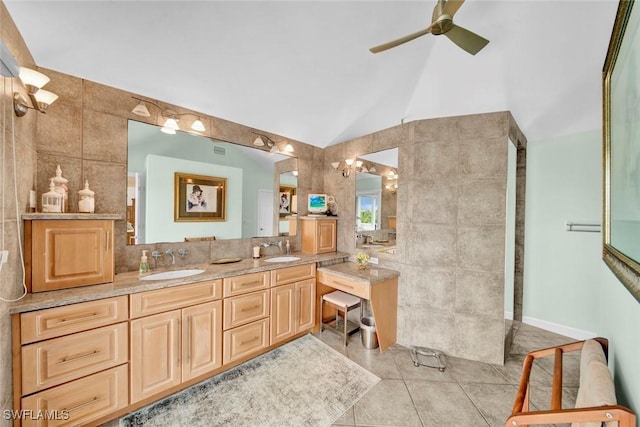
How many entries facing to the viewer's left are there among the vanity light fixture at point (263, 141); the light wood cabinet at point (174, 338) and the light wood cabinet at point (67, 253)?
0

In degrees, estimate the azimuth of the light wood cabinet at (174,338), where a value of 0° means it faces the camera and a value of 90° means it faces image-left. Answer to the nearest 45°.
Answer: approximately 315°

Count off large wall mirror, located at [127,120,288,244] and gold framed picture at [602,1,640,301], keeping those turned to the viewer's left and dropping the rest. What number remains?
1

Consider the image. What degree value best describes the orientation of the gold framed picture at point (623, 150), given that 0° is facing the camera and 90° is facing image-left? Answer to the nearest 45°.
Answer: approximately 90°

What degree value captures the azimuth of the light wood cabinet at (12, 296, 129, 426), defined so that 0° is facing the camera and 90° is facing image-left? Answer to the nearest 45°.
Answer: approximately 315°

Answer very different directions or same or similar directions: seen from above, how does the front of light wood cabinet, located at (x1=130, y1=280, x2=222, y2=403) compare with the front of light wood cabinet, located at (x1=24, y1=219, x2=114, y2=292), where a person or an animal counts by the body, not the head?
same or similar directions

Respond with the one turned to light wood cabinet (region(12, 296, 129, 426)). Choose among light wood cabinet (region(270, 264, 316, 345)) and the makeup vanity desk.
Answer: the makeup vanity desk

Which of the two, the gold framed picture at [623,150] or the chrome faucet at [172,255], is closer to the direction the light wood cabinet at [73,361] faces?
the gold framed picture

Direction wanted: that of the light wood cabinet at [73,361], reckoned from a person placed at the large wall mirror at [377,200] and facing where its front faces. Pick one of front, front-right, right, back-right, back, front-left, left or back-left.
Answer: front

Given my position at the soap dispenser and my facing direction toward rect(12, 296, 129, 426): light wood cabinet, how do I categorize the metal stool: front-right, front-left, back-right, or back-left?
back-left

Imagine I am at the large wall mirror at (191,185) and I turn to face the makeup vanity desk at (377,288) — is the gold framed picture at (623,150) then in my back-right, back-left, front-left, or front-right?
front-right

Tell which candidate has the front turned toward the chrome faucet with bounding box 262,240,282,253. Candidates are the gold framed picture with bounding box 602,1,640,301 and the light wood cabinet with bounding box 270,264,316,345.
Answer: the gold framed picture

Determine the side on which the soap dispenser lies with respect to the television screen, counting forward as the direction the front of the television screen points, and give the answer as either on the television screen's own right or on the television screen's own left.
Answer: on the television screen's own right

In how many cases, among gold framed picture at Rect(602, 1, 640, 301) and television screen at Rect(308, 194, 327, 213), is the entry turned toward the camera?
1

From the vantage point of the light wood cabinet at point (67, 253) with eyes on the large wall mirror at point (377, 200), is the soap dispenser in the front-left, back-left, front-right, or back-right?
front-left

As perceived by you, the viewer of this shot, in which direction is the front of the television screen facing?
facing the viewer

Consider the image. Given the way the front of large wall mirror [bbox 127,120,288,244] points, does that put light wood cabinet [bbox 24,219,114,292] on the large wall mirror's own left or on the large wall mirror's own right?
on the large wall mirror's own right
